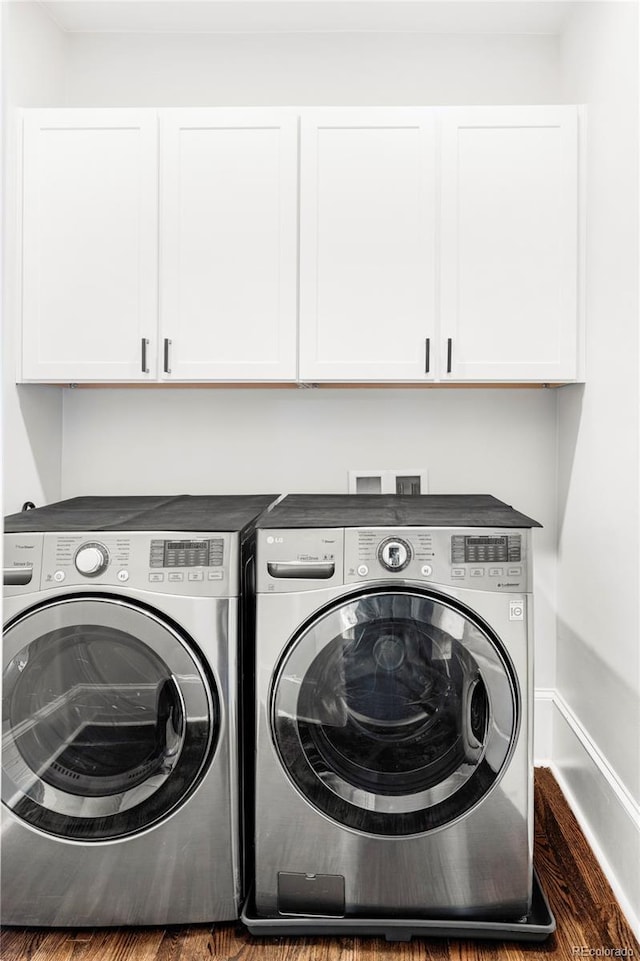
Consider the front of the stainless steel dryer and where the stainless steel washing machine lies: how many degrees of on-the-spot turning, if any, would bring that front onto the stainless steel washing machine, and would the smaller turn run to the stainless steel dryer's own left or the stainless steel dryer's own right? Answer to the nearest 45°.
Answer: approximately 90° to the stainless steel dryer's own left

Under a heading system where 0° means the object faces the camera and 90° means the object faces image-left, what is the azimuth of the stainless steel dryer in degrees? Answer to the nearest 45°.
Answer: approximately 0°

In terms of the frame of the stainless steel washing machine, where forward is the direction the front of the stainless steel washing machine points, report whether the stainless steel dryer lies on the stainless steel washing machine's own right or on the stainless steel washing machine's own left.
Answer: on the stainless steel washing machine's own right
